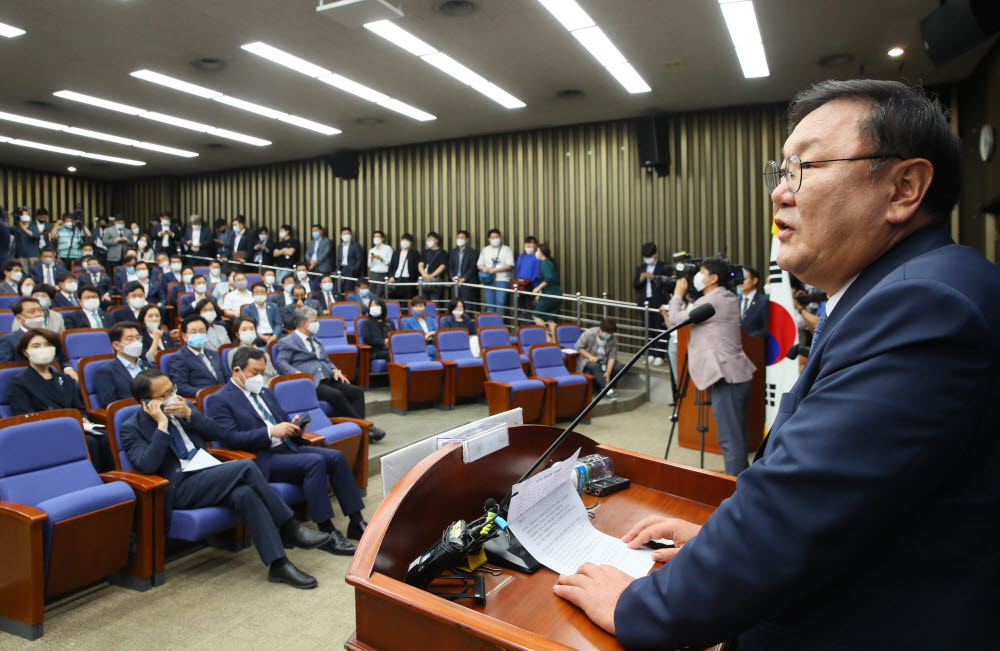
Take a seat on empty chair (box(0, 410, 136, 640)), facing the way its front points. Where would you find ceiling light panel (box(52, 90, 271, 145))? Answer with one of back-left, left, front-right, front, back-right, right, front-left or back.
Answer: back-left

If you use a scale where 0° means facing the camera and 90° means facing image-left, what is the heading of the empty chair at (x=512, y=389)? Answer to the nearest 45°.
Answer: approximately 315°

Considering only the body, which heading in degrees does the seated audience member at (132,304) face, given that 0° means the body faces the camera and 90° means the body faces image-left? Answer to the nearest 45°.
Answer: approximately 315°

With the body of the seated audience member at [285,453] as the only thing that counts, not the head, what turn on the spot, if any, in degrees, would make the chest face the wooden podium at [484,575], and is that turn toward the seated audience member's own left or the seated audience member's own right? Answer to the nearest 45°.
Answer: approximately 45° to the seated audience member's own right

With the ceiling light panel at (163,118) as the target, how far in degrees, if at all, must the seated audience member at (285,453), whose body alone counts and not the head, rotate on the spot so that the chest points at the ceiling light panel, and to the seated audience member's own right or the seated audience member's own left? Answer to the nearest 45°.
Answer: approximately 135° to the seated audience member's own left

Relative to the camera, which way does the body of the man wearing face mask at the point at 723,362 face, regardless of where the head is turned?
to the viewer's left

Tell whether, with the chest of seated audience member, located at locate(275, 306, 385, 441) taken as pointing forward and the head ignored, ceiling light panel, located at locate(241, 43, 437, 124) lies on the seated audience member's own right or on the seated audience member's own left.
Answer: on the seated audience member's own left

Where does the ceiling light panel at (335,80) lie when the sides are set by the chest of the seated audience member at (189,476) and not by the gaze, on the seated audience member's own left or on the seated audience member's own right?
on the seated audience member's own left

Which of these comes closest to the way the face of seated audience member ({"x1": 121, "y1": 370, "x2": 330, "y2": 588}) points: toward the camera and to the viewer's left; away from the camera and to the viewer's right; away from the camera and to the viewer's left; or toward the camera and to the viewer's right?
toward the camera and to the viewer's right

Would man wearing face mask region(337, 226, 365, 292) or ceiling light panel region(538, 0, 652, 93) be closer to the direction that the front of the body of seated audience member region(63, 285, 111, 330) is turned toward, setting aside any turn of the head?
the ceiling light panel
